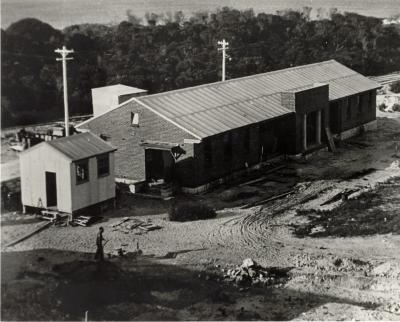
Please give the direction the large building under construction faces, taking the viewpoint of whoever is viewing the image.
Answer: facing the viewer and to the right of the viewer

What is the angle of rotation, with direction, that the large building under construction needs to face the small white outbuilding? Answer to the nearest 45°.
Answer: approximately 180°

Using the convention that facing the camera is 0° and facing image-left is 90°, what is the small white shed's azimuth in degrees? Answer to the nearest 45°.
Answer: approximately 45°

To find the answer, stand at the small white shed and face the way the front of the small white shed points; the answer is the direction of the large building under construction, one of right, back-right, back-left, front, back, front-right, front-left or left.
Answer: back

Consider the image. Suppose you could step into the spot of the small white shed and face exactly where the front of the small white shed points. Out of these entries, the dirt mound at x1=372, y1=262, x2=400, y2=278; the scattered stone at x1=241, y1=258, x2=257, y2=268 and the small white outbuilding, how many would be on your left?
2

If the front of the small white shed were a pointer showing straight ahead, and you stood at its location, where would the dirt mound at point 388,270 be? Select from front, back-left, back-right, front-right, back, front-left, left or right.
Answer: left

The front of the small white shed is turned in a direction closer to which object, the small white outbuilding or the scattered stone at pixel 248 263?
the scattered stone

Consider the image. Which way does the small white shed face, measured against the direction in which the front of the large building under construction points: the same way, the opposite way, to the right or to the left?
to the right

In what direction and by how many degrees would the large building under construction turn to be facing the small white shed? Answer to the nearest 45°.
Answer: approximately 90° to its right

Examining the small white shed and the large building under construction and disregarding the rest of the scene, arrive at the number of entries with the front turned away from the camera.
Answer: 0

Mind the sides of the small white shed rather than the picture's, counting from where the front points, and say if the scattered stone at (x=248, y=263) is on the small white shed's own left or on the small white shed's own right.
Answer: on the small white shed's own left

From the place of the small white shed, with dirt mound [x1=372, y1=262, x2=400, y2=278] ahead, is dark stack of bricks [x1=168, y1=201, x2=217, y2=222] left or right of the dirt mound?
left

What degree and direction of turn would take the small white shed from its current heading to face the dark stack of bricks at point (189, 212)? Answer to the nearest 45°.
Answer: approximately 135° to its left
